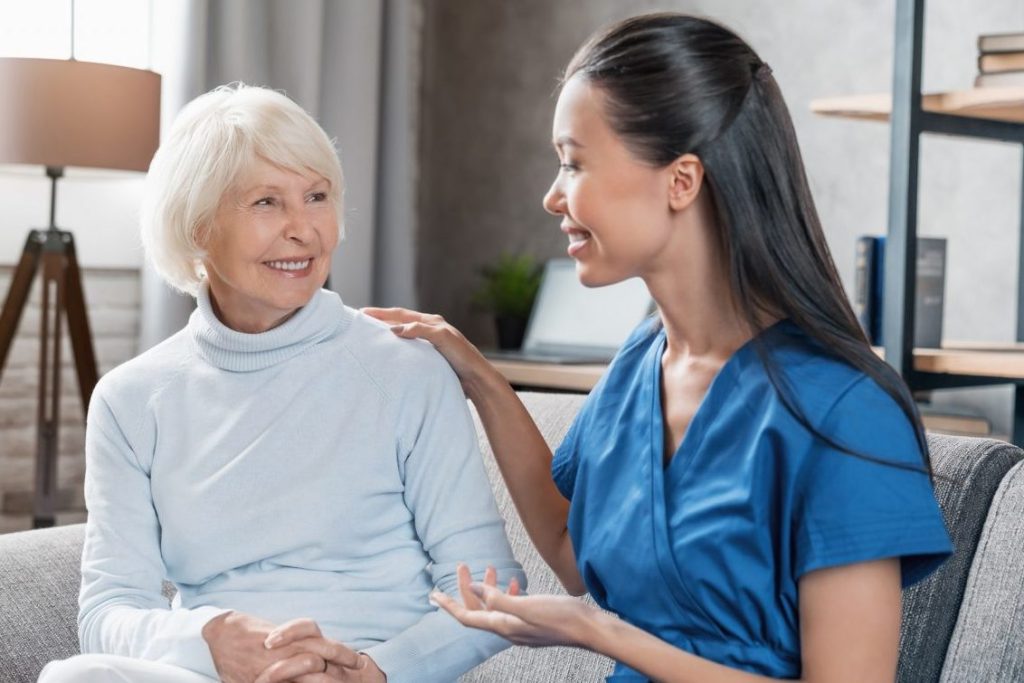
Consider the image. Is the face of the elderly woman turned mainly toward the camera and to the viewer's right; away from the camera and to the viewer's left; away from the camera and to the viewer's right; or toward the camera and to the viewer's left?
toward the camera and to the viewer's right

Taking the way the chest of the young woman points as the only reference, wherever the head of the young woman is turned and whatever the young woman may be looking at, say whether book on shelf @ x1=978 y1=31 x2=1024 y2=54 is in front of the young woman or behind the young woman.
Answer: behind

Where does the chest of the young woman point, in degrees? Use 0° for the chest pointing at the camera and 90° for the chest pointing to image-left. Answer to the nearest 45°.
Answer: approximately 45°

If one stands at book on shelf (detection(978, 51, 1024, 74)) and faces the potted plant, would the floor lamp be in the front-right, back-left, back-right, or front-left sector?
front-left

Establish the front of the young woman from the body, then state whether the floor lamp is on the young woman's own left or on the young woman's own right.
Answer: on the young woman's own right

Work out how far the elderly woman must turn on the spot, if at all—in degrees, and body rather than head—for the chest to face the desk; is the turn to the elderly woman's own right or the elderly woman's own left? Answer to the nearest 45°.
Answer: approximately 180°

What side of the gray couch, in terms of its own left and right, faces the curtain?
back

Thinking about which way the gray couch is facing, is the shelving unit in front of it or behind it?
behind

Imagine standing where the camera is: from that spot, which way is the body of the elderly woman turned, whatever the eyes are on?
toward the camera

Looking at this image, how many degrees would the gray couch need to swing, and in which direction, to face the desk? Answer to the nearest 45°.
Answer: approximately 180°

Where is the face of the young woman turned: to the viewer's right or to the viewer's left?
to the viewer's left

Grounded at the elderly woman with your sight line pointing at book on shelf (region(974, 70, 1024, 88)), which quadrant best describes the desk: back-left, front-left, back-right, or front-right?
front-left
